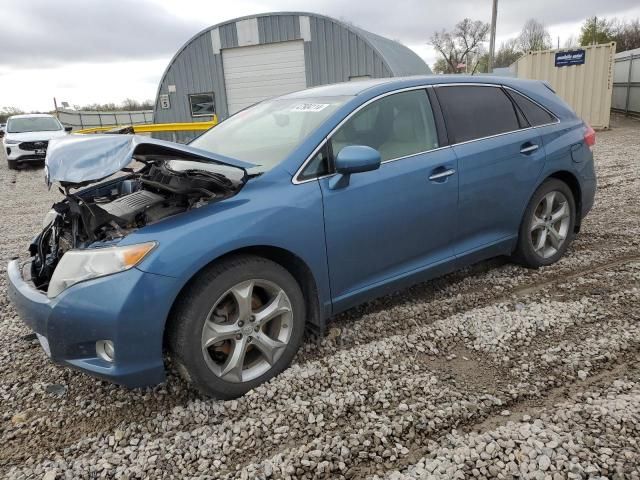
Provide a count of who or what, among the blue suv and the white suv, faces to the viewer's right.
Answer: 0

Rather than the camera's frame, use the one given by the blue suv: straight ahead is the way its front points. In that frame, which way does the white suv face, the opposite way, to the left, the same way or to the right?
to the left

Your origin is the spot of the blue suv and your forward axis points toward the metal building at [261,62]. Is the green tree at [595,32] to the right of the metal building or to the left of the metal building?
right

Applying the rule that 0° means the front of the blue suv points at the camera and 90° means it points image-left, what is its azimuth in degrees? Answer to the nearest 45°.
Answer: approximately 45°

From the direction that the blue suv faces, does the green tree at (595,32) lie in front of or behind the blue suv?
behind

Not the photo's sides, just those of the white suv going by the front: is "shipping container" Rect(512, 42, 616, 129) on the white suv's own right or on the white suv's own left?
on the white suv's own left

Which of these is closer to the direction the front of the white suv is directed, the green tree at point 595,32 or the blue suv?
the blue suv

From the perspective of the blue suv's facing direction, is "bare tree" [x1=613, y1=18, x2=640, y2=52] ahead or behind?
behind

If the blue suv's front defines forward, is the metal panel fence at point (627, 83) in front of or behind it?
behind

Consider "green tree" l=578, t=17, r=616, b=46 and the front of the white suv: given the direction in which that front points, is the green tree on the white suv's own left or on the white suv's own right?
on the white suv's own left

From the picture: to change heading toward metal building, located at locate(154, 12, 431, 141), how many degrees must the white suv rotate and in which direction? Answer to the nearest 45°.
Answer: approximately 90° to its left

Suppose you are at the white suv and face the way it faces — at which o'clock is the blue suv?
The blue suv is roughly at 12 o'clock from the white suv.

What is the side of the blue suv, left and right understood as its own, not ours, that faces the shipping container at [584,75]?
back

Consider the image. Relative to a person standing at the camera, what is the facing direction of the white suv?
facing the viewer

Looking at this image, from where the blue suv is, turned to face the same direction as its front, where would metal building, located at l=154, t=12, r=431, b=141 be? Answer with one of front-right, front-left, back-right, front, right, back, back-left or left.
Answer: back-right
